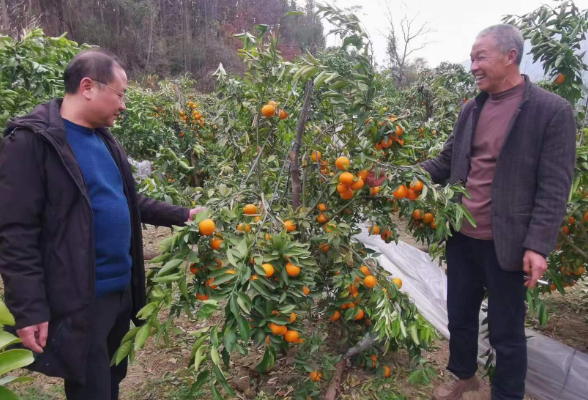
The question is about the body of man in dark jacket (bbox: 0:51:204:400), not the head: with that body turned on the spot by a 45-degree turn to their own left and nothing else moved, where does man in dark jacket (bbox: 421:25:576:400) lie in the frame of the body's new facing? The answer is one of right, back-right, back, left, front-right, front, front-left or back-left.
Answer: front

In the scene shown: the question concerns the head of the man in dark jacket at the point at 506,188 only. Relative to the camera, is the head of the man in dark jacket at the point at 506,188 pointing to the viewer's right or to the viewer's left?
to the viewer's left

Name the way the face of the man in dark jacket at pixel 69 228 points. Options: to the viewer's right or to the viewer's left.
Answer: to the viewer's right

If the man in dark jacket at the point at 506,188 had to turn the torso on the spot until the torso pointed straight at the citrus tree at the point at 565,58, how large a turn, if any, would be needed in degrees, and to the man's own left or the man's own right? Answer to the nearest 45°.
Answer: approximately 135° to the man's own right

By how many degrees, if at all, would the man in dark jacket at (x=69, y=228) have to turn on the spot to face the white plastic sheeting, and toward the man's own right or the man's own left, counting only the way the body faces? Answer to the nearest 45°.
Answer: approximately 45° to the man's own left

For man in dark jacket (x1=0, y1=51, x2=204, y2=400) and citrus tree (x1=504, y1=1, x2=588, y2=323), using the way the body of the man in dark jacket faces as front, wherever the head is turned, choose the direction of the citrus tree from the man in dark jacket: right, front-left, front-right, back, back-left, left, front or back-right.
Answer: front-left

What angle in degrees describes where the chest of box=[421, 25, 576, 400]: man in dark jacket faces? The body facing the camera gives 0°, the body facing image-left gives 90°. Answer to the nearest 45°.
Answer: approximately 45°

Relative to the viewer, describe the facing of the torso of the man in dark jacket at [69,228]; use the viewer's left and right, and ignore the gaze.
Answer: facing the viewer and to the right of the viewer
